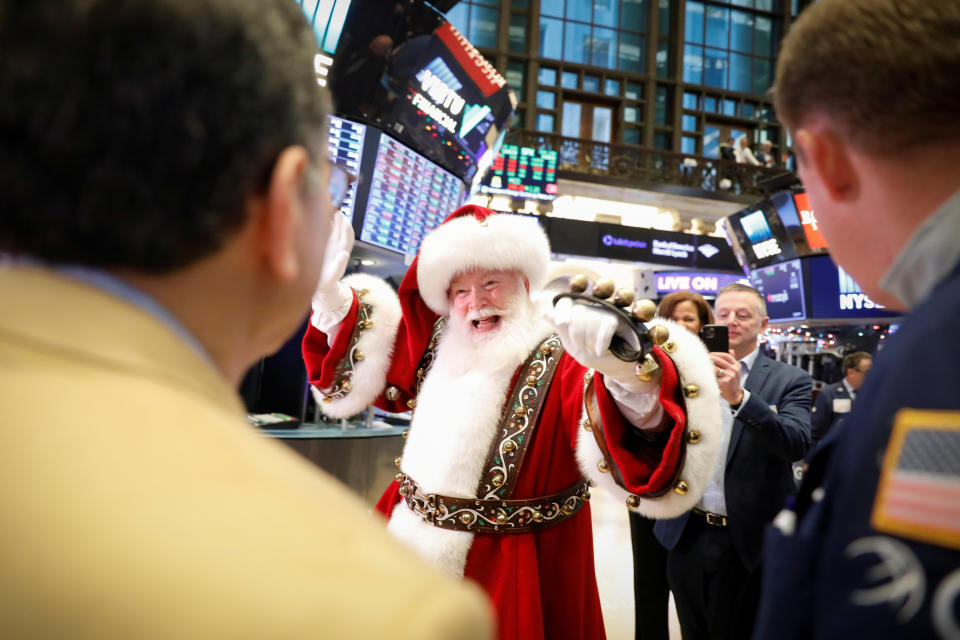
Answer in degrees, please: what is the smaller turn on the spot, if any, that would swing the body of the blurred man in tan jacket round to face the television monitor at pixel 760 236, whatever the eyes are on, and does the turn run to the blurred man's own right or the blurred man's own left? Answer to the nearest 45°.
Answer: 0° — they already face it

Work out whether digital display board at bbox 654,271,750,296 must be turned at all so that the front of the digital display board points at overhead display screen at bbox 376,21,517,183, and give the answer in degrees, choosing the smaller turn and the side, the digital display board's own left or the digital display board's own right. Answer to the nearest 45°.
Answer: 0° — it already faces it

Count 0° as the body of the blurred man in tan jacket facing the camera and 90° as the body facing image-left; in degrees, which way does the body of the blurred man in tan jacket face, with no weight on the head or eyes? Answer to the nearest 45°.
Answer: approximately 225°

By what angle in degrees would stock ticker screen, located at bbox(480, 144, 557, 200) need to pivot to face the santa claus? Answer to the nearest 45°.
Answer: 0° — it already faces them

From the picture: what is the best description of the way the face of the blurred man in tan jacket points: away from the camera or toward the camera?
away from the camera

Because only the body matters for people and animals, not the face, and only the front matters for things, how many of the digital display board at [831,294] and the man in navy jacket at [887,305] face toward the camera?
1

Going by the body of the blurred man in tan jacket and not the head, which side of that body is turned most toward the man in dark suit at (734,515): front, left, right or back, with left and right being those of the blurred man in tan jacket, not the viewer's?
front

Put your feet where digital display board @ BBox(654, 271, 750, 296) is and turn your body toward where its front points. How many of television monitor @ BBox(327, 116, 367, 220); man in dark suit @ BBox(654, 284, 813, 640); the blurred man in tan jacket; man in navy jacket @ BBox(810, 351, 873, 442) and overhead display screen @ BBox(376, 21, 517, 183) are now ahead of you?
5

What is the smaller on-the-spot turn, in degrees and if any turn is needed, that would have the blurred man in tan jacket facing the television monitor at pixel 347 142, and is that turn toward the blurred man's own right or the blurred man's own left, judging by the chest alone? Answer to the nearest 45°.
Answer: approximately 45° to the blurred man's own left

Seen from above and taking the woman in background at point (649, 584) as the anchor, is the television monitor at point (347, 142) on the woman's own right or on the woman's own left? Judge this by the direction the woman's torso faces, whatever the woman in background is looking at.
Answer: on the woman's own right

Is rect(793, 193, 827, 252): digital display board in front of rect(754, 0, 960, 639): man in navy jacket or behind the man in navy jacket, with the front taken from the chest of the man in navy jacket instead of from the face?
in front

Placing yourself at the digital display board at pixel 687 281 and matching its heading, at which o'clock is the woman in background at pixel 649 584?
The woman in background is roughly at 12 o'clock from the digital display board.

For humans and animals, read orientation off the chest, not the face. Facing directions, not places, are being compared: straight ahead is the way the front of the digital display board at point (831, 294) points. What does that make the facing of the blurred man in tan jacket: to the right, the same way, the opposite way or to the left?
the opposite way

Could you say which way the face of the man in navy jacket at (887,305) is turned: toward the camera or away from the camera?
away from the camera

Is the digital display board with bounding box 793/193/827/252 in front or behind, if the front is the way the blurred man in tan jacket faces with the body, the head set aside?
in front
